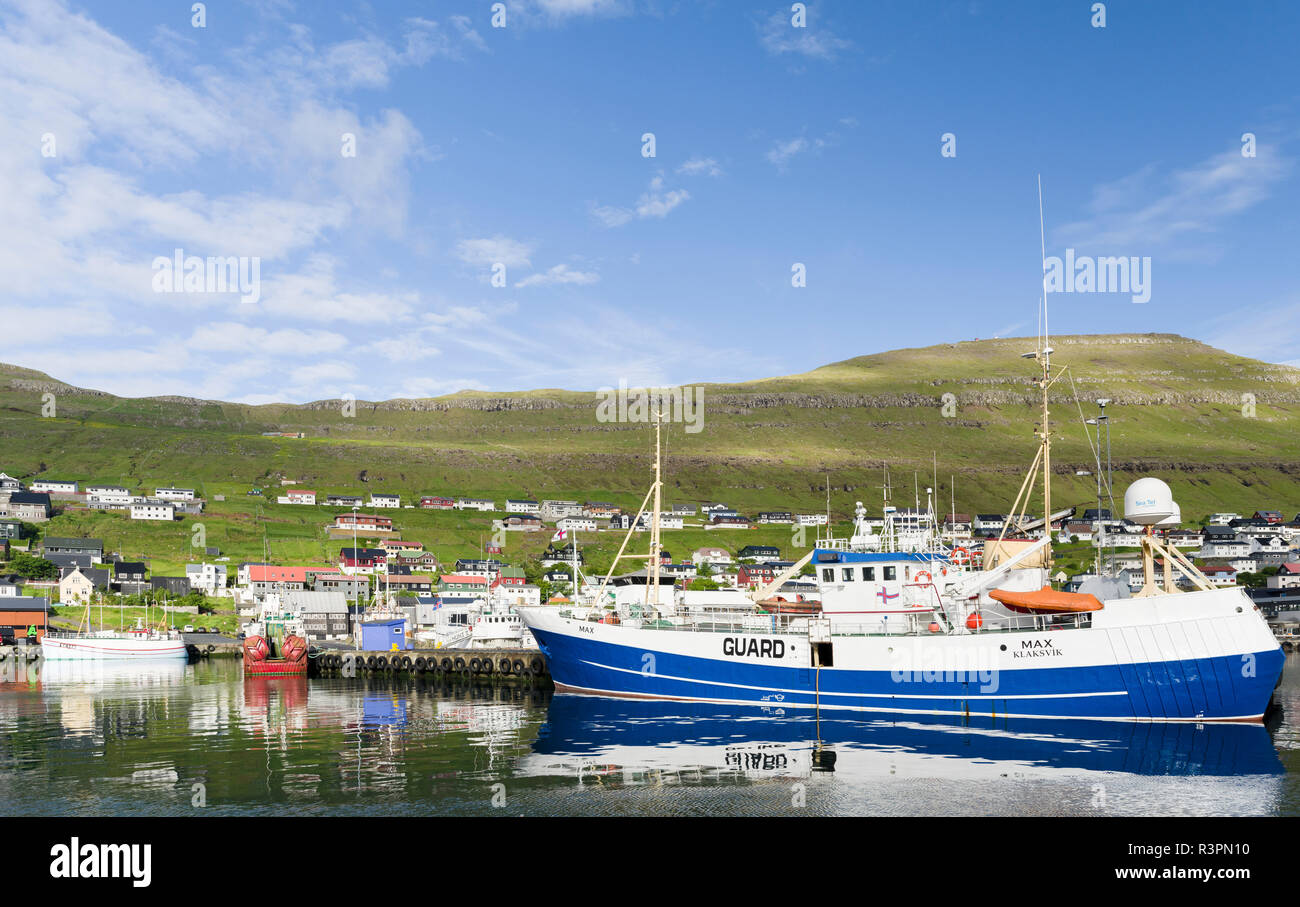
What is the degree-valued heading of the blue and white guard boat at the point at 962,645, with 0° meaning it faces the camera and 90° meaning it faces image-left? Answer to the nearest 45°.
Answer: approximately 90°

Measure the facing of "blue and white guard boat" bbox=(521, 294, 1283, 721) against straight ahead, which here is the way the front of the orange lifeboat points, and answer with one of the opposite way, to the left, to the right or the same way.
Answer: the same way

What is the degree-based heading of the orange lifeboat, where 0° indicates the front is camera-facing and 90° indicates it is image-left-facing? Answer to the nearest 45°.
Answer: approximately 90°
